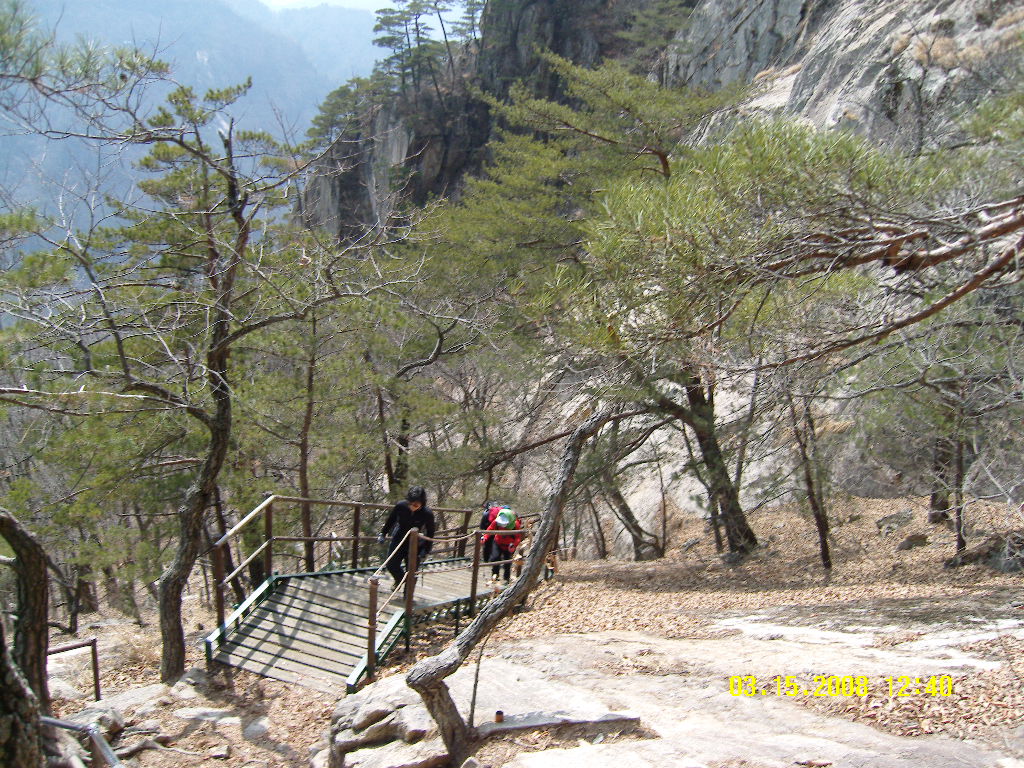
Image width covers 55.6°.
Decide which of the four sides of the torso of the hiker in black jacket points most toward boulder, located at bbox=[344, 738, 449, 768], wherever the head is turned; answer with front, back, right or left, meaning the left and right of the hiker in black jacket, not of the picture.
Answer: front

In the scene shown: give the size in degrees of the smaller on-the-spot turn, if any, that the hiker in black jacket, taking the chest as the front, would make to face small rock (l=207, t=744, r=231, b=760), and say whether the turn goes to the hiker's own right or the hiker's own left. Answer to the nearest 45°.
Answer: approximately 45° to the hiker's own right

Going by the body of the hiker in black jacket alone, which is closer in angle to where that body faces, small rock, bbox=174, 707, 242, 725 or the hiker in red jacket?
the small rock

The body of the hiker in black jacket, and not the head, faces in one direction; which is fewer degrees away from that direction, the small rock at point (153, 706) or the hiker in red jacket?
the small rock

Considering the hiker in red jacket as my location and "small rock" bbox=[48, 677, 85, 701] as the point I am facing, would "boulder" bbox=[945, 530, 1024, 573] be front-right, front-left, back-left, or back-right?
back-left

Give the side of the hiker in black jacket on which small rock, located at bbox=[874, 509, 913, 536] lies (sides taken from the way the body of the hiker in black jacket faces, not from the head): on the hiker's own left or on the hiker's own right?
on the hiker's own left

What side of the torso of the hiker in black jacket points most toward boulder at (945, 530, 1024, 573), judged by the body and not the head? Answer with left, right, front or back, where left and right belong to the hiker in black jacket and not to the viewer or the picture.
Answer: left

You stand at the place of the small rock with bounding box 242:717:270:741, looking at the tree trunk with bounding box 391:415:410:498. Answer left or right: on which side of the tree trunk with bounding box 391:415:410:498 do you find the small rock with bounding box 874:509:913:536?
right

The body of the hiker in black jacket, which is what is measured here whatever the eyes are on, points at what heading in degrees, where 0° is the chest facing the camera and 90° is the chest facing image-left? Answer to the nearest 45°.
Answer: approximately 0°

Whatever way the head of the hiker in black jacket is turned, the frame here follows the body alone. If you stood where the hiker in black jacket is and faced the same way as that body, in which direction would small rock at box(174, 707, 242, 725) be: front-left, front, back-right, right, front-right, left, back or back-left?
front-right

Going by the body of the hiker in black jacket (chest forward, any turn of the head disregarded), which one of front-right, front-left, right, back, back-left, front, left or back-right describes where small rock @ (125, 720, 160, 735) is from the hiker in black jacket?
front-right

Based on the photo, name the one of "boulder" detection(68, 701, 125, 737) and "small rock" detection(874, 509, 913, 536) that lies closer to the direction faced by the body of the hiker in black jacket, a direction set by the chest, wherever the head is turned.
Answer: the boulder

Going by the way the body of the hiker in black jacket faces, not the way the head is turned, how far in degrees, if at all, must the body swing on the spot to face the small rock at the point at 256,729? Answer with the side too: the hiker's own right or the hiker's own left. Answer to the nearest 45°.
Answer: approximately 45° to the hiker's own right

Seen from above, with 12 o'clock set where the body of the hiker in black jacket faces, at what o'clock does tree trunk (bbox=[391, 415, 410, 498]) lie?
The tree trunk is roughly at 6 o'clock from the hiker in black jacket.
